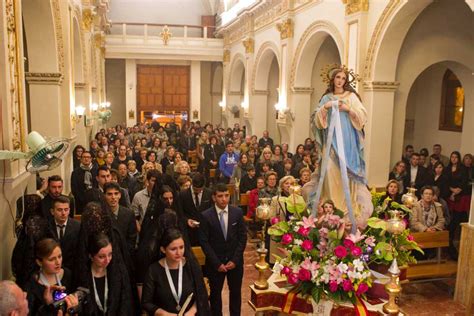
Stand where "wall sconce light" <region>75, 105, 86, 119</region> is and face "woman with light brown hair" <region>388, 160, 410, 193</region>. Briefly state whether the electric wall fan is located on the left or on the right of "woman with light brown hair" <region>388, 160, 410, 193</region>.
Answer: right

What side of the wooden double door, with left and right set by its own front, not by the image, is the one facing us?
front

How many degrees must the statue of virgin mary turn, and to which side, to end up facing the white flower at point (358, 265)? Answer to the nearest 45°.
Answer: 0° — it already faces it

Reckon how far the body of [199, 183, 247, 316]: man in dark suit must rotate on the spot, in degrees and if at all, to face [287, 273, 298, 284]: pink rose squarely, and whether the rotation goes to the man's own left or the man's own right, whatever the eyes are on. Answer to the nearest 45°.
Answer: approximately 45° to the man's own left

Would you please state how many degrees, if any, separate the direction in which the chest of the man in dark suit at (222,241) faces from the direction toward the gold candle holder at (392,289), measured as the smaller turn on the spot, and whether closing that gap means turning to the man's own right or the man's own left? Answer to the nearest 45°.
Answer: approximately 45° to the man's own left

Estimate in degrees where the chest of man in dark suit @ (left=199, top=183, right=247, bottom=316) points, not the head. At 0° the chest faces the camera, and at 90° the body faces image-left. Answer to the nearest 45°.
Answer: approximately 0°

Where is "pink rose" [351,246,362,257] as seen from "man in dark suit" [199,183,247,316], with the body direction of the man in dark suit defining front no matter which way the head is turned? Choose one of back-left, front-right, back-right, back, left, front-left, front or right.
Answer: front-left

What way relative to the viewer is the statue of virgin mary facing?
toward the camera

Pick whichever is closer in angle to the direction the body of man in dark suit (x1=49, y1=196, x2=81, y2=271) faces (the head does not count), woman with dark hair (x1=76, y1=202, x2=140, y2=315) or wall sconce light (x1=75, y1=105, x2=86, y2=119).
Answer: the woman with dark hair

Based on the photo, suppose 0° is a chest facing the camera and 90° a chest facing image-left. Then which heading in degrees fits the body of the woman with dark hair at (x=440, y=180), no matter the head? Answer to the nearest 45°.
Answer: approximately 45°

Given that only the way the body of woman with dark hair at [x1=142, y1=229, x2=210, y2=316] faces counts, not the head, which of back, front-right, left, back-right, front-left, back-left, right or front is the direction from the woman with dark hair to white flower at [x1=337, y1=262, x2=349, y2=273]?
front-left

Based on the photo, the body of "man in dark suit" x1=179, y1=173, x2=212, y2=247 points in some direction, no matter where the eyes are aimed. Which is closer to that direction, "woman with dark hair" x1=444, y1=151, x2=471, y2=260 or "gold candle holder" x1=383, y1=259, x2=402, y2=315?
the gold candle holder

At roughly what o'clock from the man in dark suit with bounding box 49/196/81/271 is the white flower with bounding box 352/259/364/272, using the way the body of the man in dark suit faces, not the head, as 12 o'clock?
The white flower is roughly at 10 o'clock from the man in dark suit.

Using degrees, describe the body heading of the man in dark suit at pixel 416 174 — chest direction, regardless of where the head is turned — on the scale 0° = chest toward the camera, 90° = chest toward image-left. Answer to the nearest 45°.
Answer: approximately 45°

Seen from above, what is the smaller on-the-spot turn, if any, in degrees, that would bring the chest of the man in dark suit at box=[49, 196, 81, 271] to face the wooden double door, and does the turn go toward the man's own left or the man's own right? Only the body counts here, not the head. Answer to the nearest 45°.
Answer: approximately 180°

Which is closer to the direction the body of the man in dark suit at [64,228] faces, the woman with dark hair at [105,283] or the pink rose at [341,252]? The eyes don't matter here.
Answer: the woman with dark hair

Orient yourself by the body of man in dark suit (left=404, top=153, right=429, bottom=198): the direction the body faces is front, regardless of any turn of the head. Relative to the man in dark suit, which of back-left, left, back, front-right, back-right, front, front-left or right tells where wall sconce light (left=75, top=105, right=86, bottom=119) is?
front-right

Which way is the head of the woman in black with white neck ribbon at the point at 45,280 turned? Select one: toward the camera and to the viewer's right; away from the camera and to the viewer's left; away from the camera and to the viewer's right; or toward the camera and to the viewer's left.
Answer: toward the camera and to the viewer's right
